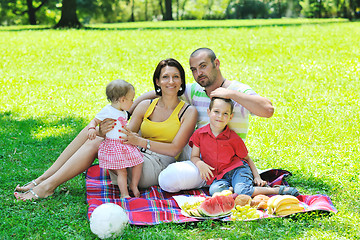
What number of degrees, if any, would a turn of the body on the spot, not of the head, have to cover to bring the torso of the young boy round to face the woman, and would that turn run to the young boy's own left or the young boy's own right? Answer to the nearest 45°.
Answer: approximately 90° to the young boy's own right

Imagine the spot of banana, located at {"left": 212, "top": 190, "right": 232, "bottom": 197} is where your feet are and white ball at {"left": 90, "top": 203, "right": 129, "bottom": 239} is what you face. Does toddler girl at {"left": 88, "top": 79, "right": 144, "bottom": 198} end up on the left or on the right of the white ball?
right

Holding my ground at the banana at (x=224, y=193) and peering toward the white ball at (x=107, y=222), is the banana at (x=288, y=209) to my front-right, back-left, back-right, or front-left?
back-left

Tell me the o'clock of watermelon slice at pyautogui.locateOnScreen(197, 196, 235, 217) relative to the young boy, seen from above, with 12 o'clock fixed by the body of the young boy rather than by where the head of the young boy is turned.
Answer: The watermelon slice is roughly at 12 o'clock from the young boy.

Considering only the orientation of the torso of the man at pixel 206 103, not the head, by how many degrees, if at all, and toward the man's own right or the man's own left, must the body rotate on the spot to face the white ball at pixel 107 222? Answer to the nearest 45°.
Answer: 0° — they already face it

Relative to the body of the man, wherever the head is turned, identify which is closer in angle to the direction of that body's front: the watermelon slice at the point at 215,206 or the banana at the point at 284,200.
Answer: the watermelon slice

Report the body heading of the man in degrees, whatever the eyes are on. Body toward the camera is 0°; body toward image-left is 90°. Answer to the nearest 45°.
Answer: approximately 45°

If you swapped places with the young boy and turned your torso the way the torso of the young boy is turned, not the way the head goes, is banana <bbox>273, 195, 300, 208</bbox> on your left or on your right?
on your left

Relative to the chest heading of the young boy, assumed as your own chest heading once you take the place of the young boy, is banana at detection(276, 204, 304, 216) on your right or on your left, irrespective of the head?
on your left

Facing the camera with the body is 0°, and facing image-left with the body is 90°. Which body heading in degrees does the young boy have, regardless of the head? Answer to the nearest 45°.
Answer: approximately 0°
